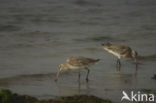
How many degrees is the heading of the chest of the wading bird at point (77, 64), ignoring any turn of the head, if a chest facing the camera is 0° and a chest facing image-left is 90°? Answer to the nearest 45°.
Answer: approximately 90°

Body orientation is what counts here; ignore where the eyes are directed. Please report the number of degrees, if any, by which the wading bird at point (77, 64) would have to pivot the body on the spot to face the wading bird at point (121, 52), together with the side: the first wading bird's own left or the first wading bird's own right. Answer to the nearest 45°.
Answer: approximately 135° to the first wading bird's own right
